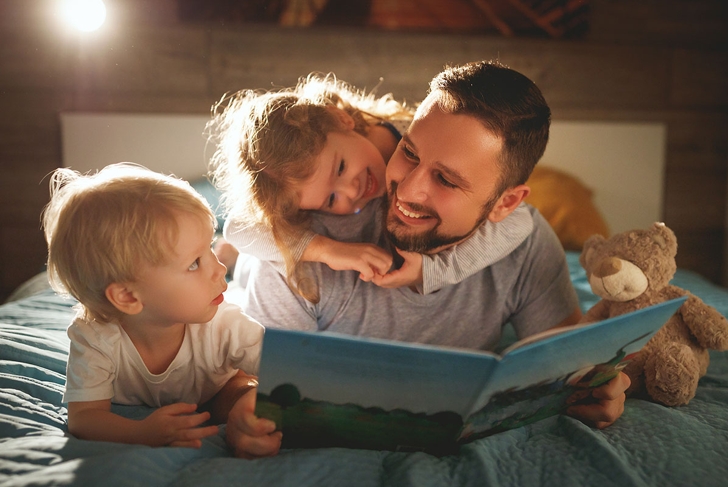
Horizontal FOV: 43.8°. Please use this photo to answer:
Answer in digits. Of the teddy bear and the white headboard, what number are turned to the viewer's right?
0

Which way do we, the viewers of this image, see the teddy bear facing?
facing the viewer and to the left of the viewer

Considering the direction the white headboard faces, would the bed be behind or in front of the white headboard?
in front

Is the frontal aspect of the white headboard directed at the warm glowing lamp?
no

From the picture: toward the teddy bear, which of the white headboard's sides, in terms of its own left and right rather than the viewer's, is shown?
front

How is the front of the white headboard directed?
toward the camera

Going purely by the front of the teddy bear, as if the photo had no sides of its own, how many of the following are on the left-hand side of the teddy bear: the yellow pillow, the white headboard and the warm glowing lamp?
0
